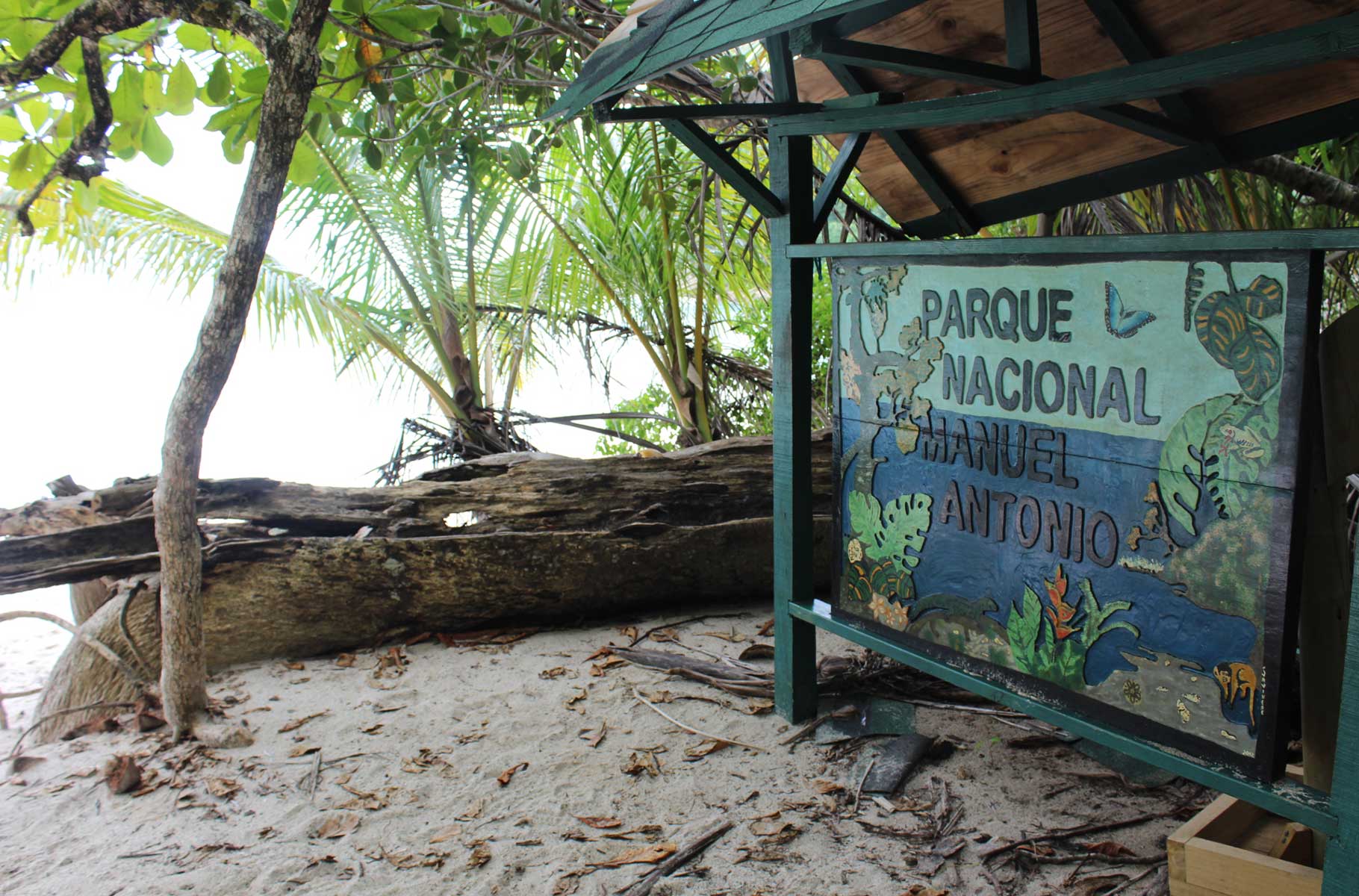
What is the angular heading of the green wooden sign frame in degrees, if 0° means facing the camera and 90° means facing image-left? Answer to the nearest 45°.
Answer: approximately 45°

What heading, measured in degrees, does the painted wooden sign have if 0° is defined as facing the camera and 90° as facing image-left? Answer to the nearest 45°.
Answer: approximately 45°

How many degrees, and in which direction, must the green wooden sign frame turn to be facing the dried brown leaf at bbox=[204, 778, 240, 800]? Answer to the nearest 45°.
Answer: approximately 45° to its right

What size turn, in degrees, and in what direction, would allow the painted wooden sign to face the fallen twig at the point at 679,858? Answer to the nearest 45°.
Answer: approximately 45° to its right

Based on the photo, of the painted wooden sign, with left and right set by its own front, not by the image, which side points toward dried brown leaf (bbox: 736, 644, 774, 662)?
right

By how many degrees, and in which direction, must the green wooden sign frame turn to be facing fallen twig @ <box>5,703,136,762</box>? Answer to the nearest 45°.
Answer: approximately 45° to its right

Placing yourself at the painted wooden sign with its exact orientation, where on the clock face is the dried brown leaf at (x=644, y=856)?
The dried brown leaf is roughly at 1 o'clock from the painted wooden sign.
